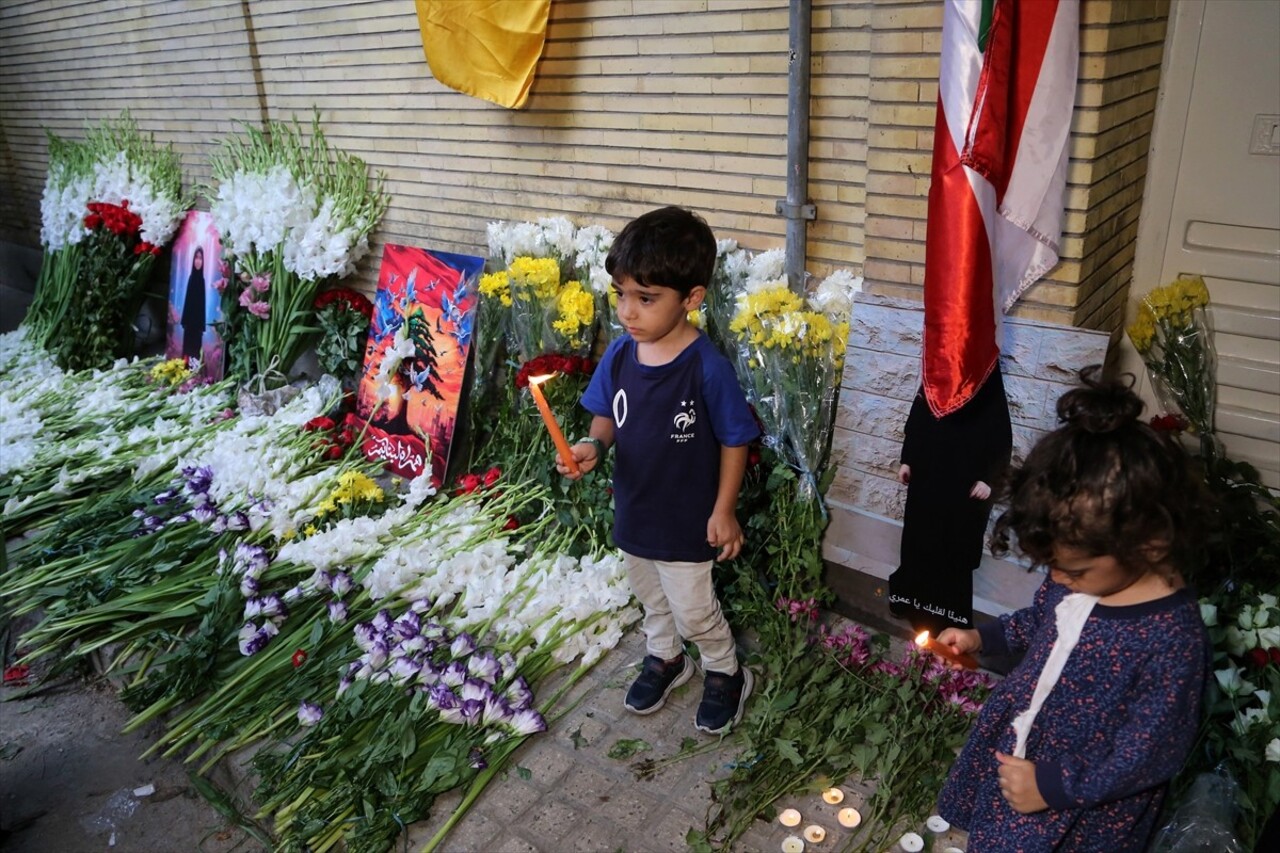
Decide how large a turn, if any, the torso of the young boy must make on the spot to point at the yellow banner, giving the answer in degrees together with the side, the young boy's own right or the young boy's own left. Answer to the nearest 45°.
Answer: approximately 135° to the young boy's own right

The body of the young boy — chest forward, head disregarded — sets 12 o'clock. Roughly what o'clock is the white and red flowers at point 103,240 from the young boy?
The white and red flowers is roughly at 3 o'clock from the young boy.

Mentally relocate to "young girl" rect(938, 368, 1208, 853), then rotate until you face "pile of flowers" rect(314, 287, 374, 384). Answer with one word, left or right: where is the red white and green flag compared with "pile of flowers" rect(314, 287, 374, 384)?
right

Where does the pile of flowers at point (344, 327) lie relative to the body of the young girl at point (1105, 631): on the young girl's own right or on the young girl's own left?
on the young girl's own right

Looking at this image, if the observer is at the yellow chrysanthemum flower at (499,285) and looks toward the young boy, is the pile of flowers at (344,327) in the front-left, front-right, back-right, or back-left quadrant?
back-right

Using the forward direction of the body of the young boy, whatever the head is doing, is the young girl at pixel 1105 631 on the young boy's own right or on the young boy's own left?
on the young boy's own left

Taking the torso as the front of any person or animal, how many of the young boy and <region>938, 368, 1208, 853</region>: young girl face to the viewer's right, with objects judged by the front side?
0

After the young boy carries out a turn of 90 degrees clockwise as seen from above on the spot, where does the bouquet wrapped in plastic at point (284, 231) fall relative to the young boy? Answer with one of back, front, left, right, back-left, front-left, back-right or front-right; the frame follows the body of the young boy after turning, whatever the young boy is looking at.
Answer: front

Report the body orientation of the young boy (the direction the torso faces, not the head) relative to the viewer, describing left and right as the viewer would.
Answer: facing the viewer and to the left of the viewer
